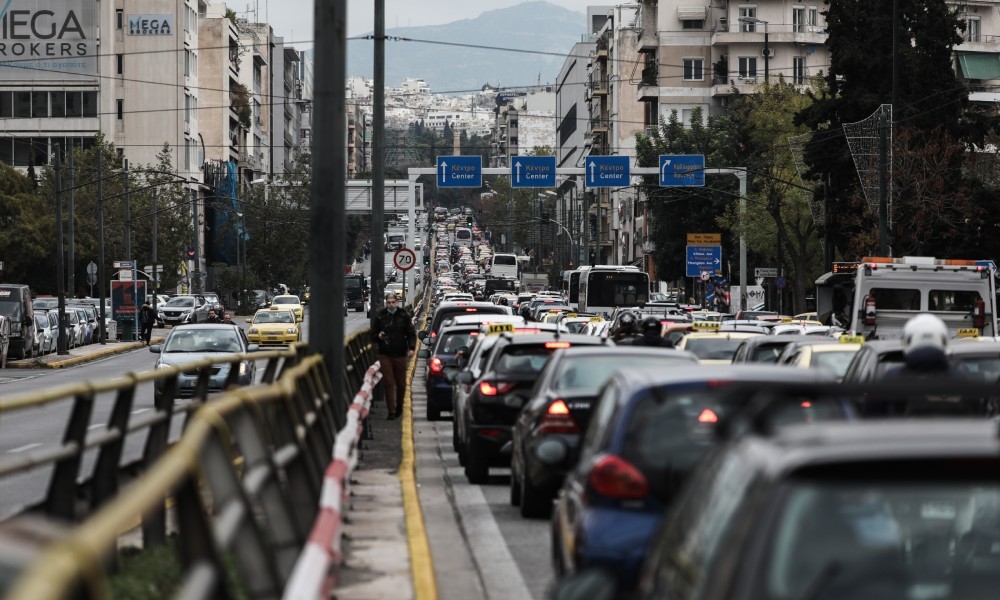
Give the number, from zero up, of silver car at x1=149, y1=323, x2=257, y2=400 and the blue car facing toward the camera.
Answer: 1

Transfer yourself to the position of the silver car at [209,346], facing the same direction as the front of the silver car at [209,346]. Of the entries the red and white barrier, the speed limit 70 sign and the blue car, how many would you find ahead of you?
2

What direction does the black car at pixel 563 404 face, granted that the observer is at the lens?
facing away from the viewer

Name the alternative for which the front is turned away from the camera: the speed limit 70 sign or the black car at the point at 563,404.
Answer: the black car

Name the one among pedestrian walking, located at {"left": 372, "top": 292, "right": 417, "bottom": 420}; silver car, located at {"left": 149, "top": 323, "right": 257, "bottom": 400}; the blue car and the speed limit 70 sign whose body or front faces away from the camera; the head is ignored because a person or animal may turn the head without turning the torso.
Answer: the blue car

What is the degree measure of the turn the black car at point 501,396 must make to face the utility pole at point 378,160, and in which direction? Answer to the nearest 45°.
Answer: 0° — it already faces it

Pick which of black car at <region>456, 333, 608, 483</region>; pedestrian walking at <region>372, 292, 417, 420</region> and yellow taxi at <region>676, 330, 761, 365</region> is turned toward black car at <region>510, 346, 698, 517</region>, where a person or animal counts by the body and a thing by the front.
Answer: the pedestrian walking

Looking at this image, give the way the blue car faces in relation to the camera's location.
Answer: facing away from the viewer

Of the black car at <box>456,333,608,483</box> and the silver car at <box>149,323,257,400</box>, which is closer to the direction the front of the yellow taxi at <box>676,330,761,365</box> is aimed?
the silver car

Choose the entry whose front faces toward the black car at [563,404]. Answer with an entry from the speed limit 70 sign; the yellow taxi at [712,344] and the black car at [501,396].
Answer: the speed limit 70 sign

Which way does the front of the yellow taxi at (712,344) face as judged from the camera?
facing away from the viewer
